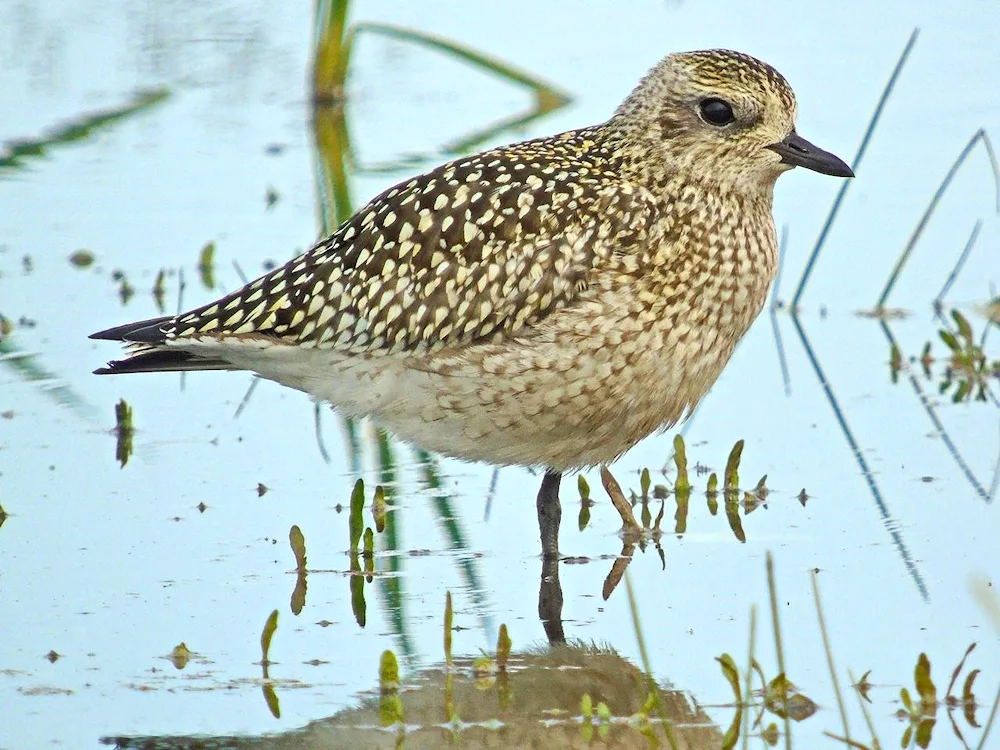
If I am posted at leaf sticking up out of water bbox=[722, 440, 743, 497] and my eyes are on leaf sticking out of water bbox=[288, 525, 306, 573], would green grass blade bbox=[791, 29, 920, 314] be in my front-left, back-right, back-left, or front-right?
back-right

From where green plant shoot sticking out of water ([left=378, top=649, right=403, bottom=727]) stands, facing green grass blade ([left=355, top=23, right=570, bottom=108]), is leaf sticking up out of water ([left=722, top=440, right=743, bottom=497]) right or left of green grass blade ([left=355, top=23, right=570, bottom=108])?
right

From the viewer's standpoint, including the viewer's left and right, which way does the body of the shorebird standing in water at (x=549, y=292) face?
facing to the right of the viewer
